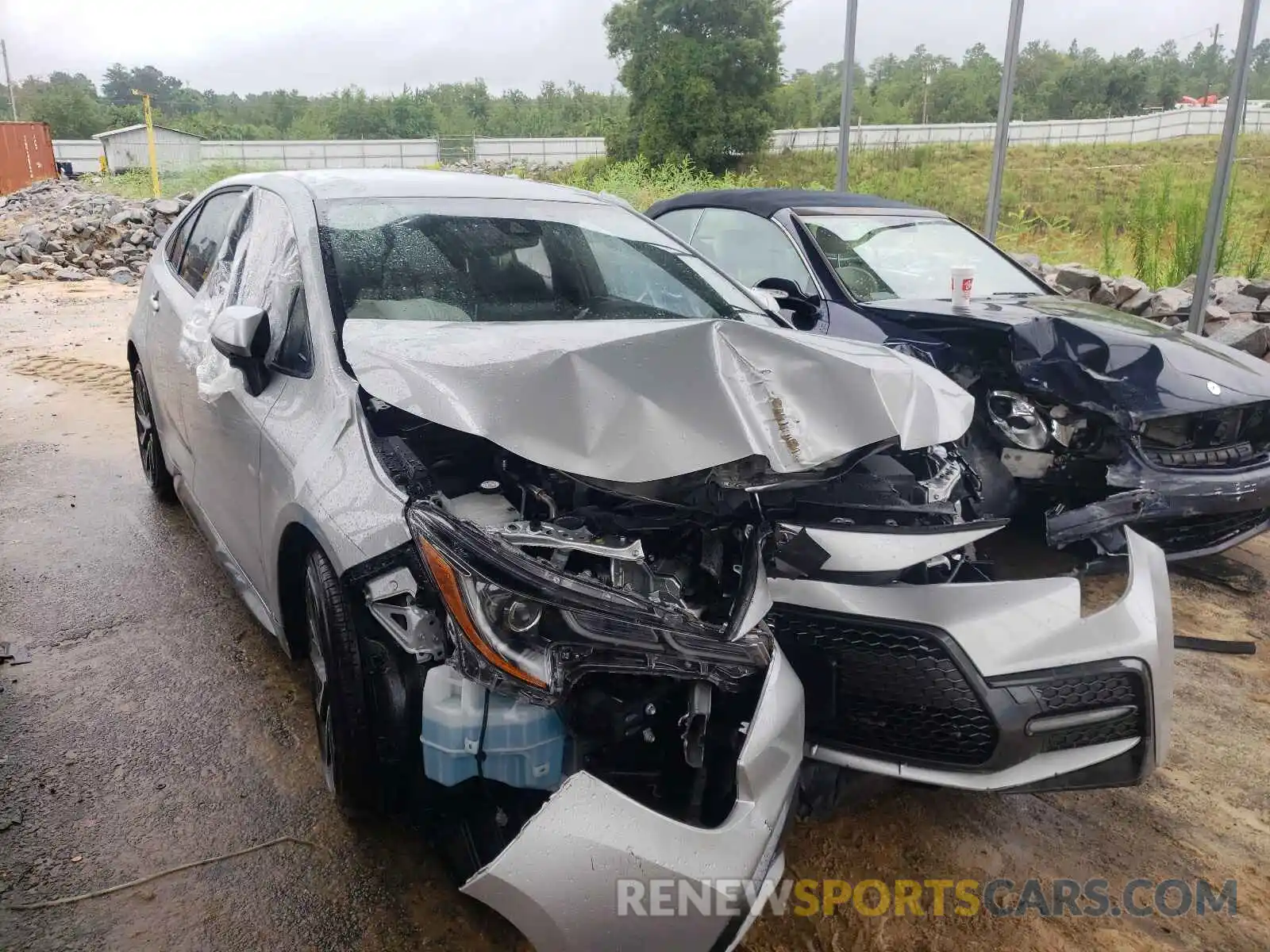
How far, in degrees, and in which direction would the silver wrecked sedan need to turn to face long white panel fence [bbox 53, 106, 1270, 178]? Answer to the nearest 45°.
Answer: approximately 135° to its left

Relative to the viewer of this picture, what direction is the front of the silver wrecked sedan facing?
facing the viewer and to the right of the viewer

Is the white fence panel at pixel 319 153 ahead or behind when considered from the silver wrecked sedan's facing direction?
behind

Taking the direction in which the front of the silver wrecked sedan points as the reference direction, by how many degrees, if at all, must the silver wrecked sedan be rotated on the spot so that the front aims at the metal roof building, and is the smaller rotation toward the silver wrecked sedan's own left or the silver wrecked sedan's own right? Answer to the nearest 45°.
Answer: approximately 180°

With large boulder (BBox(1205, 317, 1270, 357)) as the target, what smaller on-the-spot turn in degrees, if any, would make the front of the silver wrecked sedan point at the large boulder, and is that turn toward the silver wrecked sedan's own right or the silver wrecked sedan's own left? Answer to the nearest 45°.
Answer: approximately 90° to the silver wrecked sedan's own left

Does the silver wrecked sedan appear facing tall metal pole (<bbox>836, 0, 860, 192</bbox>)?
no

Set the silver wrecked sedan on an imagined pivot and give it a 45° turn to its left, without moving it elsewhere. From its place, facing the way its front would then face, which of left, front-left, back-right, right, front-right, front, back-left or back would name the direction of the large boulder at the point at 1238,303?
front-left

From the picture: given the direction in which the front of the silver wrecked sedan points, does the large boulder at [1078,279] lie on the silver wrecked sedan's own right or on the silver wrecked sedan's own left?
on the silver wrecked sedan's own left

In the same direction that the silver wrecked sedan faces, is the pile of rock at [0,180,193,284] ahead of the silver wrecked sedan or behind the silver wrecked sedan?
behind

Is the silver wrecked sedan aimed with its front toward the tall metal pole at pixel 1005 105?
no

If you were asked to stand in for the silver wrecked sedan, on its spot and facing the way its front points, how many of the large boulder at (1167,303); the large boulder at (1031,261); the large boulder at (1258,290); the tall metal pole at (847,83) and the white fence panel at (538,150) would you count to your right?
0

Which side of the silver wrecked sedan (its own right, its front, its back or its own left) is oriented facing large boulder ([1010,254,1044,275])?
left

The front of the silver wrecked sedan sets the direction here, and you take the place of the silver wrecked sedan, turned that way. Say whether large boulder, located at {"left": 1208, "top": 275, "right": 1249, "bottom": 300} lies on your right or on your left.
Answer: on your left

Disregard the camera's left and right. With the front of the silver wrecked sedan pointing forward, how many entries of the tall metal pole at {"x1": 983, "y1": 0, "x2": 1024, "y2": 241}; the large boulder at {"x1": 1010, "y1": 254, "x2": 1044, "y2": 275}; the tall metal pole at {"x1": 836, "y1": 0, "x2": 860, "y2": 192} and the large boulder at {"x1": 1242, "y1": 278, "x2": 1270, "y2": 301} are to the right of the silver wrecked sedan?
0

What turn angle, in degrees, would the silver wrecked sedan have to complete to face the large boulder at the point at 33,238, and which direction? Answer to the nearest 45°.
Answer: approximately 180°

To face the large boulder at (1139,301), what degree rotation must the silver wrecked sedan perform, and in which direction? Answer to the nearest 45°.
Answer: approximately 90° to its left

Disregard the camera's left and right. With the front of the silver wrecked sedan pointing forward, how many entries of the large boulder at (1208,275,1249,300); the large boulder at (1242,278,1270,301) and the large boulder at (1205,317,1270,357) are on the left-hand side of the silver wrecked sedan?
3
